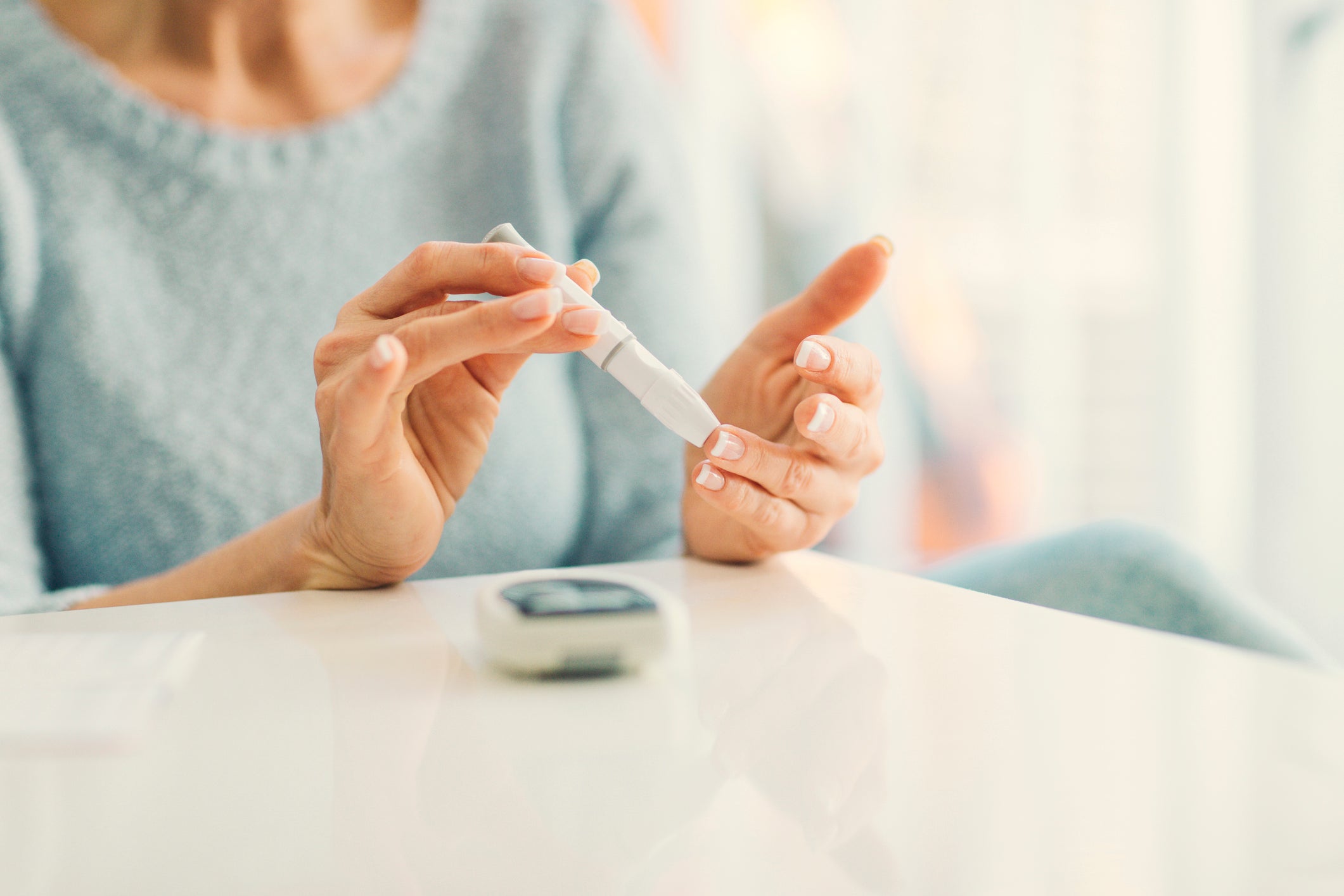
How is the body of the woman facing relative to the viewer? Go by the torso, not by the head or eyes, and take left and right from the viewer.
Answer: facing the viewer
